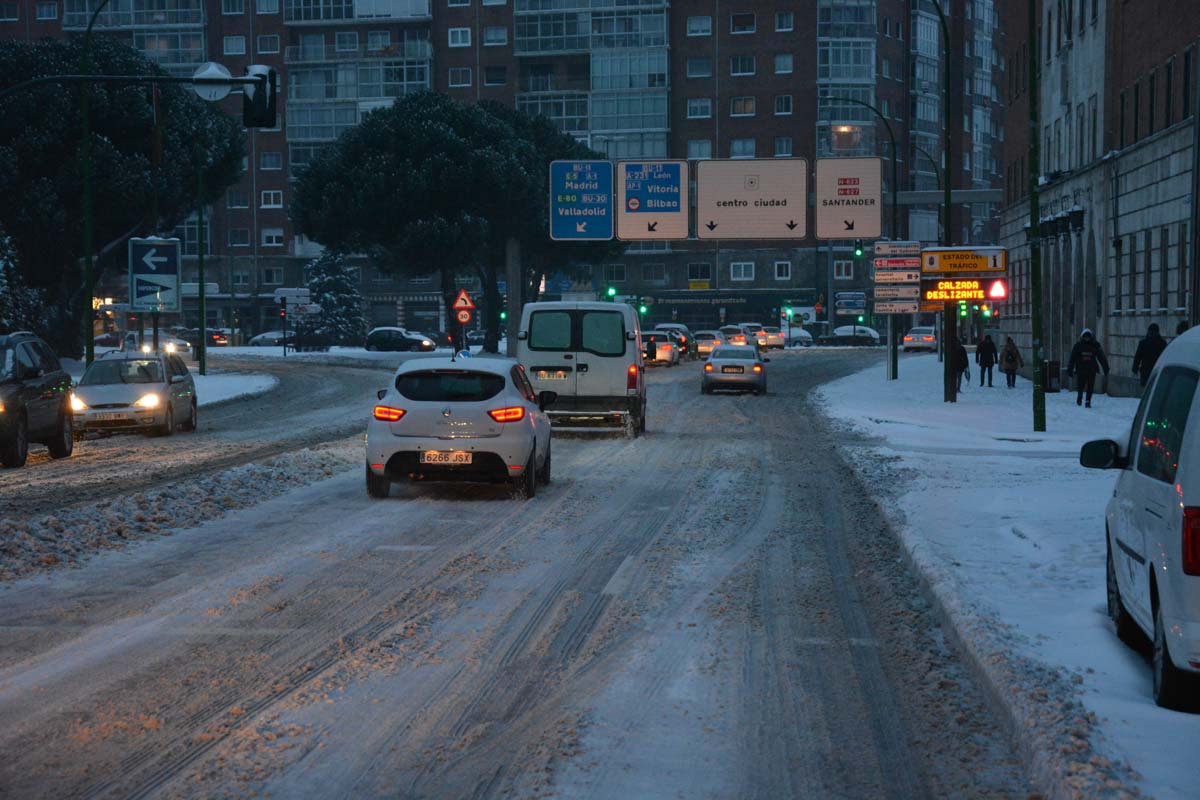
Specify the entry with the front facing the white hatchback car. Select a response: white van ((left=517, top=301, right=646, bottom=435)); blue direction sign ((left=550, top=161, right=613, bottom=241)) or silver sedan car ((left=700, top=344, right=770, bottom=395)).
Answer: the blue direction sign

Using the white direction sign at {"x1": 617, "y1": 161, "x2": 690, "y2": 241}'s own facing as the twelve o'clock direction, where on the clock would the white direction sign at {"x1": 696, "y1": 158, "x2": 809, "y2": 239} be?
the white direction sign at {"x1": 696, "y1": 158, "x2": 809, "y2": 239} is roughly at 10 o'clock from the white direction sign at {"x1": 617, "y1": 161, "x2": 690, "y2": 241}.

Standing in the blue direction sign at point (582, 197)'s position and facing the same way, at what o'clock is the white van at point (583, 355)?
The white van is roughly at 12 o'clock from the blue direction sign.

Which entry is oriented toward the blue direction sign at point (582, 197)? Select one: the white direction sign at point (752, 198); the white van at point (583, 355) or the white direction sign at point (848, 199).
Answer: the white van

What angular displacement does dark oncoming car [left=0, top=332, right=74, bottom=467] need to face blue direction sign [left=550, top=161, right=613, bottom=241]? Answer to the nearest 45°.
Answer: approximately 180°

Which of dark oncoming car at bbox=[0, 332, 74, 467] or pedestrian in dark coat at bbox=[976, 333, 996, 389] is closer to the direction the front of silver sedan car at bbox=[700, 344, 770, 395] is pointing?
the pedestrian in dark coat

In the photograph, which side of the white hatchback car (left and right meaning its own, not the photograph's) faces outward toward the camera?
back

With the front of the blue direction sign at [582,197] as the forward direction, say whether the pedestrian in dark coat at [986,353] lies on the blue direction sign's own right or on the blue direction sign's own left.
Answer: on the blue direction sign's own left

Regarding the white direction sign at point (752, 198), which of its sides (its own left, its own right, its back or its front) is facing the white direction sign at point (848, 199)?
left

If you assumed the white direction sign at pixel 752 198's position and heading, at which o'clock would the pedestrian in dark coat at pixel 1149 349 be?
The pedestrian in dark coat is roughly at 11 o'clock from the white direction sign.
